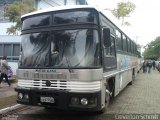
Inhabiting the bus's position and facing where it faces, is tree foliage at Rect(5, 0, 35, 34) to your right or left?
on your right

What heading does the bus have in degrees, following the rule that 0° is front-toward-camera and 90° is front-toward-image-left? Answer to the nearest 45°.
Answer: approximately 45°

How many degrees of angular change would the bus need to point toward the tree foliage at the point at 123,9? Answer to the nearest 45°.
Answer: approximately 135° to its right
